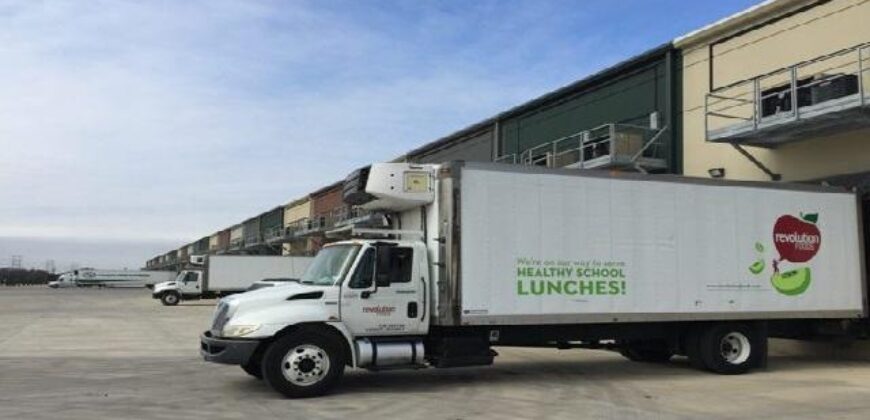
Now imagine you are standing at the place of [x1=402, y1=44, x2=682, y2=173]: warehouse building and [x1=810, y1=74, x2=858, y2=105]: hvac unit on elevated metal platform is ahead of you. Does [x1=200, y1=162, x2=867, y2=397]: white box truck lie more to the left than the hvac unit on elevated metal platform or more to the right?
right

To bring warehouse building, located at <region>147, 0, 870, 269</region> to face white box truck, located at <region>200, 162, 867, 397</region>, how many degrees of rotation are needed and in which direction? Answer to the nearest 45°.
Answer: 0° — it already faces it

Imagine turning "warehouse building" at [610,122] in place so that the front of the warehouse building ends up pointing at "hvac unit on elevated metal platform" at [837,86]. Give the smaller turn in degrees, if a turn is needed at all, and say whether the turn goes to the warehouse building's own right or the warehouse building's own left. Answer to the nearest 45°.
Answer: approximately 90° to the warehouse building's own left

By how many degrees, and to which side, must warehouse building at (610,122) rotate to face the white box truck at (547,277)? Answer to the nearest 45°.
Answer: approximately 45° to its left

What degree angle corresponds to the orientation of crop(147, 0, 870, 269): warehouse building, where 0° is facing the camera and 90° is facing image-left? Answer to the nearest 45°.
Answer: approximately 45°

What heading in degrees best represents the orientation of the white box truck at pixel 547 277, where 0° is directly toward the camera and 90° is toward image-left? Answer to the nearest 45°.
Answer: approximately 90°

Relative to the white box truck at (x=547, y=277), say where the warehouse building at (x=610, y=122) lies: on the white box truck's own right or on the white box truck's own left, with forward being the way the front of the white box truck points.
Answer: on the white box truck's own right
